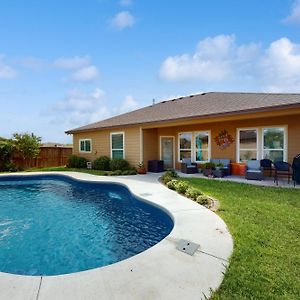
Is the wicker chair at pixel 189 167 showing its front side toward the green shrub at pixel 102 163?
no

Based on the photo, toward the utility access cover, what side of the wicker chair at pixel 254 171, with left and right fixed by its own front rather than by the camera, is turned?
front

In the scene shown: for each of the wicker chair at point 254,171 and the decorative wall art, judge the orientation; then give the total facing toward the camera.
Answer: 2

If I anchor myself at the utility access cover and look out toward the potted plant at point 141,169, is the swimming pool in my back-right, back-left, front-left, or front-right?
front-left

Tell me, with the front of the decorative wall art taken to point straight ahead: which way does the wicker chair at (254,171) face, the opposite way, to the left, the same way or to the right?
the same way

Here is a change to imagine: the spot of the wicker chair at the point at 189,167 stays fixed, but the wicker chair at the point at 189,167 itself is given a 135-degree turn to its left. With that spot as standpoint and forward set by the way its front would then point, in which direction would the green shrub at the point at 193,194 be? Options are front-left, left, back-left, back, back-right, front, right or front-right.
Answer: back

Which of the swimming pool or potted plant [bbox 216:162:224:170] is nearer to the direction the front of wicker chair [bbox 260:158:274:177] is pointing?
the swimming pool

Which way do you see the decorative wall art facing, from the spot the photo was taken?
facing the viewer

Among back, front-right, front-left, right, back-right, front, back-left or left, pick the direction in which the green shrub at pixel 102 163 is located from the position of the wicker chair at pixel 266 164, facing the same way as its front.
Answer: front-right

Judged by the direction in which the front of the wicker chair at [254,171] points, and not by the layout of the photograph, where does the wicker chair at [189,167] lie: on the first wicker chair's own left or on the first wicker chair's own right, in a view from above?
on the first wicker chair's own right

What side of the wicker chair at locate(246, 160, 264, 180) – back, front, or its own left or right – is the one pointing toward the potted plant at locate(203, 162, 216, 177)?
right

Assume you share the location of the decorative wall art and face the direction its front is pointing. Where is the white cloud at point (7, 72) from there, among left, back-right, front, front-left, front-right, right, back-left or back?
right

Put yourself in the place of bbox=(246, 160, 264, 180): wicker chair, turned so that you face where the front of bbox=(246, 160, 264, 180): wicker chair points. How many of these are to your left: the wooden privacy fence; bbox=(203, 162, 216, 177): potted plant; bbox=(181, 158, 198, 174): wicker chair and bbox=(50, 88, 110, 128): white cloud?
0

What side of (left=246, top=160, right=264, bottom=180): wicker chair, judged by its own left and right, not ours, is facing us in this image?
front

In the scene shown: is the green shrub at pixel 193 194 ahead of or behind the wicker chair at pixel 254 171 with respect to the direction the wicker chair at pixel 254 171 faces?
ahead

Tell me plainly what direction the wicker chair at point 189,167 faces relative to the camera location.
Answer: facing the viewer and to the right of the viewer
